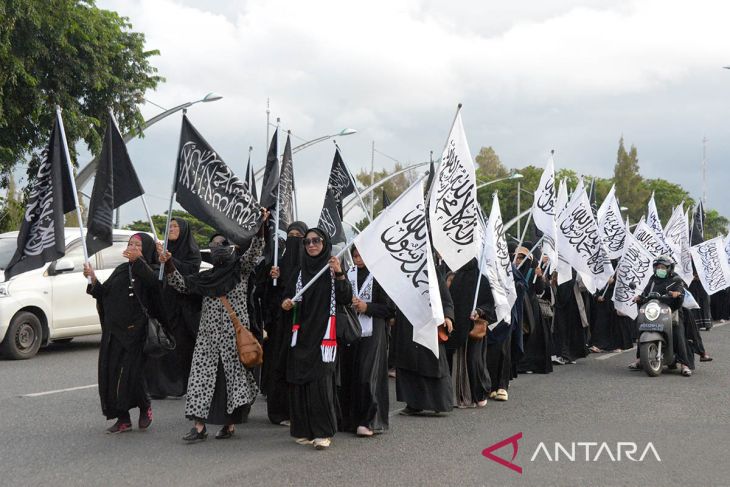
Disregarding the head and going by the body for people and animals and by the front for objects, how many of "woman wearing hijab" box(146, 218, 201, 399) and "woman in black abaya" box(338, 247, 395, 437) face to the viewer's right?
0

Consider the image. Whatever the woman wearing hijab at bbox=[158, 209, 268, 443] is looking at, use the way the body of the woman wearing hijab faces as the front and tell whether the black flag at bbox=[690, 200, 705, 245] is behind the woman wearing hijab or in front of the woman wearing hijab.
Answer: behind

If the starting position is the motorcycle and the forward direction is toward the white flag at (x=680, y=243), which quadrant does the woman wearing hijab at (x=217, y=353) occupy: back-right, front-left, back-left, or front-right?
back-left

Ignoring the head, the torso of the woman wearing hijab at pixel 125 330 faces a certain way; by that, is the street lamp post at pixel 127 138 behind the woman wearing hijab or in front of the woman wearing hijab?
behind

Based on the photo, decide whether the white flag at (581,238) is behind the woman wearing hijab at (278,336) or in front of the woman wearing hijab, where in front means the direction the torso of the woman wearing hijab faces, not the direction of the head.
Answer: behind

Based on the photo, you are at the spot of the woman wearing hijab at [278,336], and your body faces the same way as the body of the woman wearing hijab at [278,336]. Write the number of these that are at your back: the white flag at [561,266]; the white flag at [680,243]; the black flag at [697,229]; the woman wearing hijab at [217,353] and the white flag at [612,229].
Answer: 4

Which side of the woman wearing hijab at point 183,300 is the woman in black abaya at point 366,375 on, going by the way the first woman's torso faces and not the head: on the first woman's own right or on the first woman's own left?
on the first woman's own left

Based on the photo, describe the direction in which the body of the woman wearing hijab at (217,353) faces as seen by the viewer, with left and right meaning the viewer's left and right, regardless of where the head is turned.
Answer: facing the viewer and to the left of the viewer

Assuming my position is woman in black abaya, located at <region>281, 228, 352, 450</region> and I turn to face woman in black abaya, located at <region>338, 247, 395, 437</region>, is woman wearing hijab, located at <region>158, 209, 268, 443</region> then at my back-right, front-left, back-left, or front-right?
back-left
